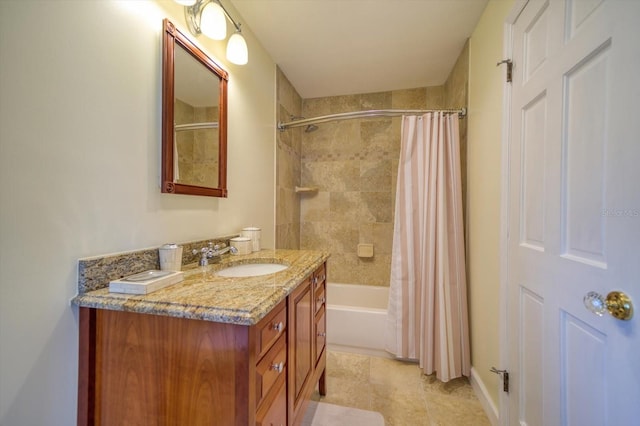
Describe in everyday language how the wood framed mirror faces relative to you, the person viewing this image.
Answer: facing the viewer and to the right of the viewer

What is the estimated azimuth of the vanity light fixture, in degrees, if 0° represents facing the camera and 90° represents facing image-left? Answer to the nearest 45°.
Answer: approximately 315°

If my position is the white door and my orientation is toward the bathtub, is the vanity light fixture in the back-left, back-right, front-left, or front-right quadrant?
front-left

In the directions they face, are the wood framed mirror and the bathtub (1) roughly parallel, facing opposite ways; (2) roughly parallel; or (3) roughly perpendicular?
roughly perpendicular

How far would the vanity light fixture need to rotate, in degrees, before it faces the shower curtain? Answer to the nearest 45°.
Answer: approximately 45° to its left

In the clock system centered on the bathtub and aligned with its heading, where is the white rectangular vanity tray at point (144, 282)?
The white rectangular vanity tray is roughly at 1 o'clock from the bathtub.

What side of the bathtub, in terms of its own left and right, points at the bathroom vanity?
front

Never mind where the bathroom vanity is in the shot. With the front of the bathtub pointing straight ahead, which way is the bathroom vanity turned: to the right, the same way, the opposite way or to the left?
to the left

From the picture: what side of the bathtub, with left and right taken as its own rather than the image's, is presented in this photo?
front

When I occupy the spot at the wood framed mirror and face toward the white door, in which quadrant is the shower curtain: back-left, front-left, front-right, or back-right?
front-left

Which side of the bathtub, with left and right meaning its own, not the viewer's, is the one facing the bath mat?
front
